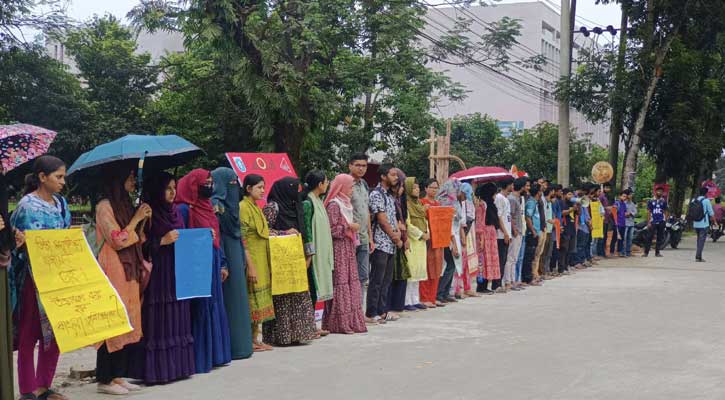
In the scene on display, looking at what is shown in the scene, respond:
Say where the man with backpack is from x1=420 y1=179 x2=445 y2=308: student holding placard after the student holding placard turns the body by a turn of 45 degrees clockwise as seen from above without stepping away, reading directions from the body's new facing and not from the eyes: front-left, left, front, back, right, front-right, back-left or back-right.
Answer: back-left

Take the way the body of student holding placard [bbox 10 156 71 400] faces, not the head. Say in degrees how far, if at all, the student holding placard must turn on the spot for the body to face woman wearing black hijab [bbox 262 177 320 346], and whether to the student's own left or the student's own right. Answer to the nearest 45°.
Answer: approximately 90° to the student's own left

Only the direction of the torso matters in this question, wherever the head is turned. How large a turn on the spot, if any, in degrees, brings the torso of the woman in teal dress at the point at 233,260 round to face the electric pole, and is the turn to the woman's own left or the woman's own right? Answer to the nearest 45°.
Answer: approximately 90° to the woman's own left

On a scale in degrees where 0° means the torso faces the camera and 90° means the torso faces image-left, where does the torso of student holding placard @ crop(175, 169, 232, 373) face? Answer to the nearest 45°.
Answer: approximately 315°

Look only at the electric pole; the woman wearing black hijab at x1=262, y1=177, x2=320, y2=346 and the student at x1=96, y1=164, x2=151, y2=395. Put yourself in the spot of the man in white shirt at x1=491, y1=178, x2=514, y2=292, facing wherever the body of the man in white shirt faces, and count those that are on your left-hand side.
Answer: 1

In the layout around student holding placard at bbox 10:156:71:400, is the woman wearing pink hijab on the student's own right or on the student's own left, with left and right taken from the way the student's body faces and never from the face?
on the student's own left
